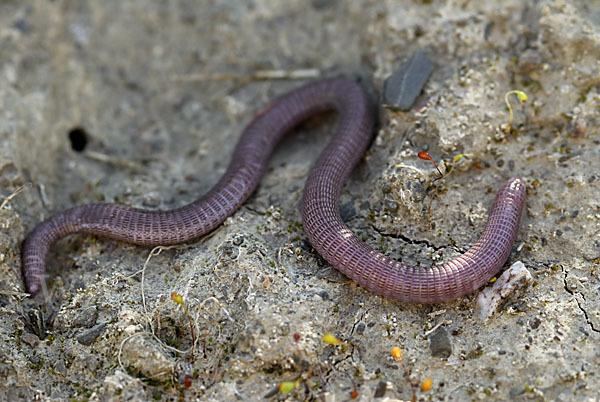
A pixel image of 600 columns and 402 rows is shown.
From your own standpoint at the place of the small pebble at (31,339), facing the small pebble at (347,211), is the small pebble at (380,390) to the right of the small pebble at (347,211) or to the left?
right

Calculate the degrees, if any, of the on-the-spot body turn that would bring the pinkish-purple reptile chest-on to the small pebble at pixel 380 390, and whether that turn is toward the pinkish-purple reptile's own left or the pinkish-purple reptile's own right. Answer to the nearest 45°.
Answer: approximately 180°
